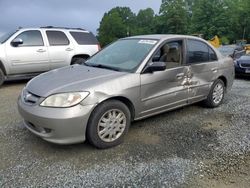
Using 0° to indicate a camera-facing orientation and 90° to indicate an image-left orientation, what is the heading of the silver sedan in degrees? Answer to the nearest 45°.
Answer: approximately 45°
